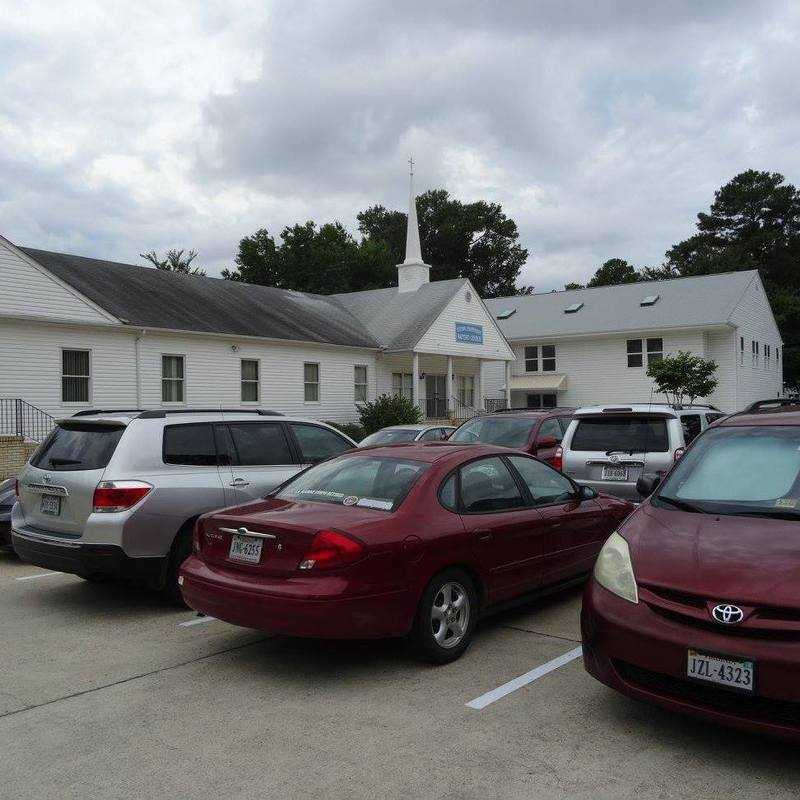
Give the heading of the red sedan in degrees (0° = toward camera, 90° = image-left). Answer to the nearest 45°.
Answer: approximately 225°

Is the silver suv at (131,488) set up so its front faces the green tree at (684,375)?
yes

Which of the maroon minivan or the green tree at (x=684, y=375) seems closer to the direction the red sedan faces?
the green tree

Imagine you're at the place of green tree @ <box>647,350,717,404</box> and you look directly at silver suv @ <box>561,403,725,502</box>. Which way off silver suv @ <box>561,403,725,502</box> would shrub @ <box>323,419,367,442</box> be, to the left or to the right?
right

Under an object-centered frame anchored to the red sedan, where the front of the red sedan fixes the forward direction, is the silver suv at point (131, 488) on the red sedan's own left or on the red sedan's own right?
on the red sedan's own left

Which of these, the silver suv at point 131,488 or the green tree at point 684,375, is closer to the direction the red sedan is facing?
the green tree

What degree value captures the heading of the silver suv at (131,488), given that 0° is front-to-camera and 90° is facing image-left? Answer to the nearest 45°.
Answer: approximately 225°
